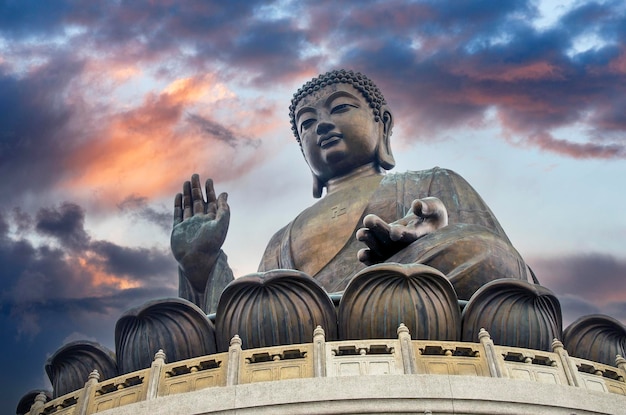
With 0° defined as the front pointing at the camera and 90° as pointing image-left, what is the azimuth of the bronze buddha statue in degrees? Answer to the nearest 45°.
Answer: approximately 45°
